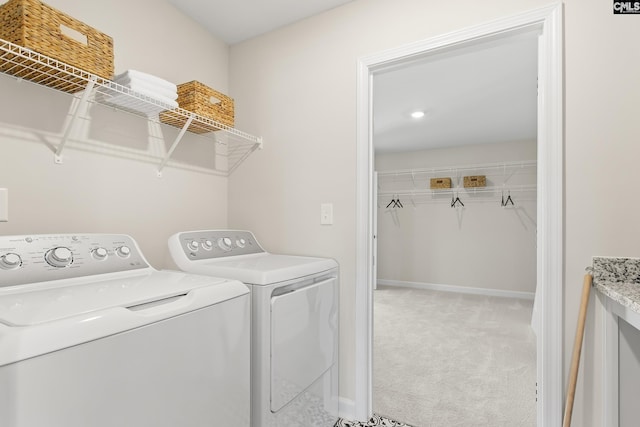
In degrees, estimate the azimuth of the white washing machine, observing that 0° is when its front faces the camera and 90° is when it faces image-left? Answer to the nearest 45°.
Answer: approximately 315°

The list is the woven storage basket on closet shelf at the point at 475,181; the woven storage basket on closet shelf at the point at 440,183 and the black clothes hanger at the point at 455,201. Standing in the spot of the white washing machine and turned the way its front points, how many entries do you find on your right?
0

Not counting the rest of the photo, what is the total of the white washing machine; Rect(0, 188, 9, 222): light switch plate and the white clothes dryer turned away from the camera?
0

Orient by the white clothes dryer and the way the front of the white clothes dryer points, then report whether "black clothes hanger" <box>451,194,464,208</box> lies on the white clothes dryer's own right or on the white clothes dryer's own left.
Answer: on the white clothes dryer's own left

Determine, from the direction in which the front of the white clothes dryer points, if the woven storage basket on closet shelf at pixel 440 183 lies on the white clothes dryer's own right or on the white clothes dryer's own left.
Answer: on the white clothes dryer's own left

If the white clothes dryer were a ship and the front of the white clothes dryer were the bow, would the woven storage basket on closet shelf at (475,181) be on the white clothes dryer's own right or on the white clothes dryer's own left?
on the white clothes dryer's own left

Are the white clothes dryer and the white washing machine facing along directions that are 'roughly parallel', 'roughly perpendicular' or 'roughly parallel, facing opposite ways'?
roughly parallel

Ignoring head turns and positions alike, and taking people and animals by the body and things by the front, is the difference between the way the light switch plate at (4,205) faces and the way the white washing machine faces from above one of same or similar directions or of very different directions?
same or similar directions

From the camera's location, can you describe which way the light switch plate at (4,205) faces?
facing the viewer and to the right of the viewer

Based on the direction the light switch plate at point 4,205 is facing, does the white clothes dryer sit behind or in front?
in front

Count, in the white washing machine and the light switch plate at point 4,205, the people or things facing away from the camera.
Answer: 0

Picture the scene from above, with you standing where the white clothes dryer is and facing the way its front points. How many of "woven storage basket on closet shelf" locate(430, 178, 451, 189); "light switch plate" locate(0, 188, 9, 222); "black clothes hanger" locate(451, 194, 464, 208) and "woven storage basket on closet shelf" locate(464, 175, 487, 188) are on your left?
3
